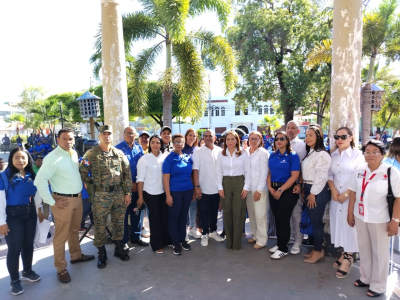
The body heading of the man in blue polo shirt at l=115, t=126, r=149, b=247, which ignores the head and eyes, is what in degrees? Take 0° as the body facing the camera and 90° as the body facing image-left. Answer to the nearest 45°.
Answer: approximately 315°

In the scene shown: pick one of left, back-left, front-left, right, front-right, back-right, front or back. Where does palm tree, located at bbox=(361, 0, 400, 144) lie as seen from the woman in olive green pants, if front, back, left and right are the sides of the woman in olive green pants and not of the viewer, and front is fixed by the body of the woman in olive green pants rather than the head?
back-left

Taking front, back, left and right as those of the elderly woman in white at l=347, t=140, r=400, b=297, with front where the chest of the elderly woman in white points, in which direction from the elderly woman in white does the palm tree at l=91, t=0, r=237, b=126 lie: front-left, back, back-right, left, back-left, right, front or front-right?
right

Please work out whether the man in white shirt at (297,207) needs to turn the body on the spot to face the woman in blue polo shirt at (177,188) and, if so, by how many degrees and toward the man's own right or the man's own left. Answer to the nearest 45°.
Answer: approximately 45° to the man's own right

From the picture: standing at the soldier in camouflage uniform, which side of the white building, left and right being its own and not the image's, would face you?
front

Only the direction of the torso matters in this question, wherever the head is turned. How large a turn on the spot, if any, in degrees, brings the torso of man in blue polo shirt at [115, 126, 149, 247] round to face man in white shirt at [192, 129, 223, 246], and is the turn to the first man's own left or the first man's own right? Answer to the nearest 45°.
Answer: approximately 45° to the first man's own left

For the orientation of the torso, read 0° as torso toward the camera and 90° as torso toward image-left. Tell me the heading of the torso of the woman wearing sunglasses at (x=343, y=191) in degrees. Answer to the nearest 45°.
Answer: approximately 45°

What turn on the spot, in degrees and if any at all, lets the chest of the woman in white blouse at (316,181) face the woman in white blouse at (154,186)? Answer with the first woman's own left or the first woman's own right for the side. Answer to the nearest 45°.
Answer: approximately 45° to the first woman's own right

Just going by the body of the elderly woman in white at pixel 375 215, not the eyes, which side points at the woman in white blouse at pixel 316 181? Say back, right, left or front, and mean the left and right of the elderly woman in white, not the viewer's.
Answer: right

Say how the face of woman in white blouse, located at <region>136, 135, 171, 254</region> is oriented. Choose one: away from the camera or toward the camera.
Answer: toward the camera

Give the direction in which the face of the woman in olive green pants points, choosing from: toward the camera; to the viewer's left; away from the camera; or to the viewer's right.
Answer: toward the camera

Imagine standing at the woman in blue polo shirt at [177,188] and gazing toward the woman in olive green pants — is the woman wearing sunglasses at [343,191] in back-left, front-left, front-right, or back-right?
front-right

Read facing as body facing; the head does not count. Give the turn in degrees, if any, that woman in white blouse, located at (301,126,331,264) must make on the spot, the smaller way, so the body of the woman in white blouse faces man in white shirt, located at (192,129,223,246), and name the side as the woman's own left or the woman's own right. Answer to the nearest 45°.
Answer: approximately 45° to the woman's own right

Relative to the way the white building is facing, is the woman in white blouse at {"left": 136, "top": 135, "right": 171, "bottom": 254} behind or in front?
in front

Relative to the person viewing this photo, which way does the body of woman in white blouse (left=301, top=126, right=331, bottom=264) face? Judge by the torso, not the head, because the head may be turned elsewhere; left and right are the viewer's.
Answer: facing the viewer and to the left of the viewer

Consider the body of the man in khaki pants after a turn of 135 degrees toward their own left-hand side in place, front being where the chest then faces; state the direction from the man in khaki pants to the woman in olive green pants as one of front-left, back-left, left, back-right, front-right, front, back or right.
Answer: right

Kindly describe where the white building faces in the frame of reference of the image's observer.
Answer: facing the viewer
